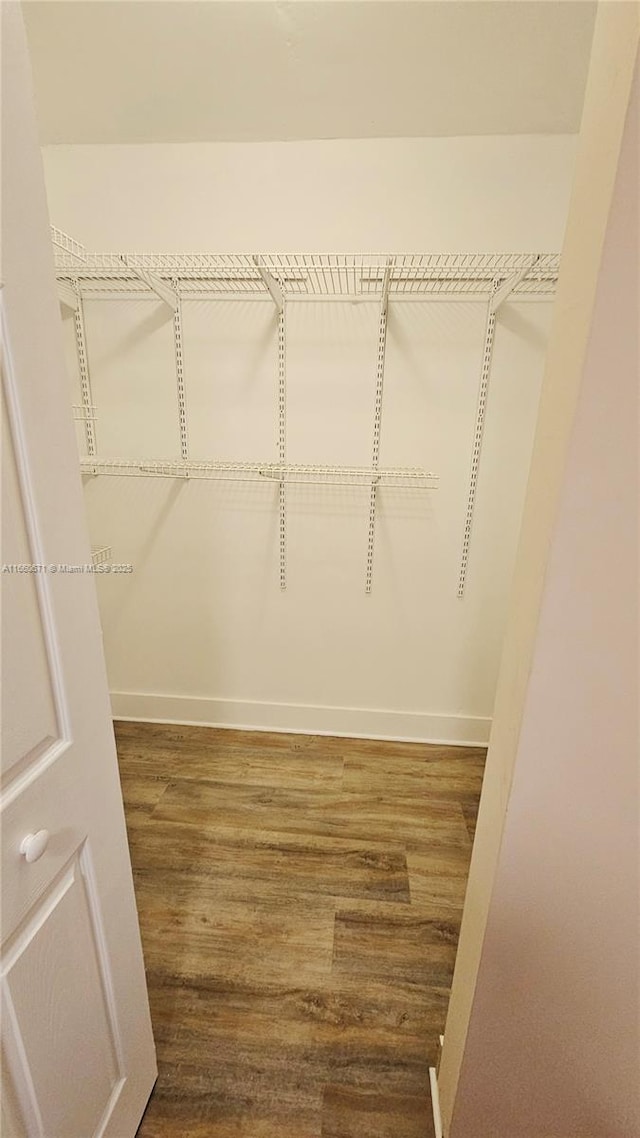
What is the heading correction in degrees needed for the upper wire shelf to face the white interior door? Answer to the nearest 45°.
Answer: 0° — it already faces it

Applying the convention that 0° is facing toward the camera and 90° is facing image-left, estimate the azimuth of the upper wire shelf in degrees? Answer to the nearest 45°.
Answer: approximately 0°
